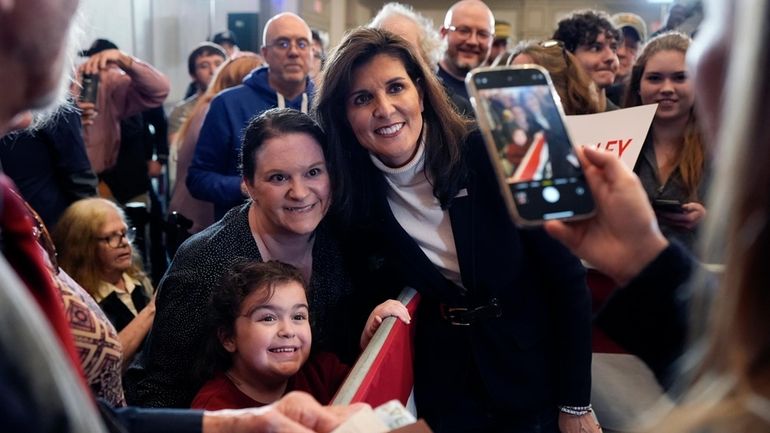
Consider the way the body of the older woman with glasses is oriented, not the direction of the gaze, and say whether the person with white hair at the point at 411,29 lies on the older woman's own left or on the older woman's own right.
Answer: on the older woman's own left

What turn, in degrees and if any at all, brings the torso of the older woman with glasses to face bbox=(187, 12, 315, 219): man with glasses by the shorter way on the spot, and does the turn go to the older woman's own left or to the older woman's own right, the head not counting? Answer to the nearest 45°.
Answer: approximately 90° to the older woman's own left

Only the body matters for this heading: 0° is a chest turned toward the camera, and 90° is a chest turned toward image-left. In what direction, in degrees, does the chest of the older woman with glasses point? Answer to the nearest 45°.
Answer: approximately 315°

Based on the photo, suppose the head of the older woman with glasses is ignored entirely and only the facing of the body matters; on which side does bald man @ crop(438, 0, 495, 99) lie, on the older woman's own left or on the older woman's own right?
on the older woman's own left
